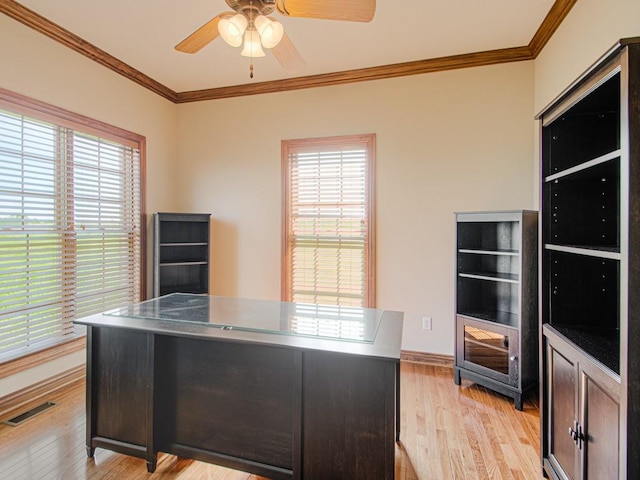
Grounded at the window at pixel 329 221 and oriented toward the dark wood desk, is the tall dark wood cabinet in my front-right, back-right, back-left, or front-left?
front-left

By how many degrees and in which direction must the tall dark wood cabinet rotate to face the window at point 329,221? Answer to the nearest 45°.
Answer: approximately 45° to its right

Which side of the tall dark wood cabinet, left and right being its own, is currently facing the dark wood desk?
front

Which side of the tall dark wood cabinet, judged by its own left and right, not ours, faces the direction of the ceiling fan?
front

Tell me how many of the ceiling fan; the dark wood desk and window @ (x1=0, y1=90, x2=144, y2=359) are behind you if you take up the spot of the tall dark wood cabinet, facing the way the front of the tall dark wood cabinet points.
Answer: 0

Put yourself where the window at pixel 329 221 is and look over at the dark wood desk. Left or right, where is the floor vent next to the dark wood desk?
right

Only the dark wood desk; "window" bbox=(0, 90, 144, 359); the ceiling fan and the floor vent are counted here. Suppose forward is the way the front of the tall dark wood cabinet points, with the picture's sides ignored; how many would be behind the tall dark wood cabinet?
0

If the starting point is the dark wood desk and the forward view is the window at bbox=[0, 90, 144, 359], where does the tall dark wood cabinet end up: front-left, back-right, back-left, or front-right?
back-right

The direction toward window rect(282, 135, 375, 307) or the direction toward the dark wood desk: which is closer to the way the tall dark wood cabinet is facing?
the dark wood desk

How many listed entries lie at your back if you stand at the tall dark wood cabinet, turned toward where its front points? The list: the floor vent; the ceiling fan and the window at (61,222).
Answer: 0

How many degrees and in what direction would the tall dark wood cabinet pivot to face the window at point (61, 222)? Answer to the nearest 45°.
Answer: approximately 45° to its right

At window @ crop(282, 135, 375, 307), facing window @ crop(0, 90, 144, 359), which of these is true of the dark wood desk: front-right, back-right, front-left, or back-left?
front-left

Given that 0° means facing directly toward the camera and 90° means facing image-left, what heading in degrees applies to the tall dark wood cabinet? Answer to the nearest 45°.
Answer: approximately 45°
